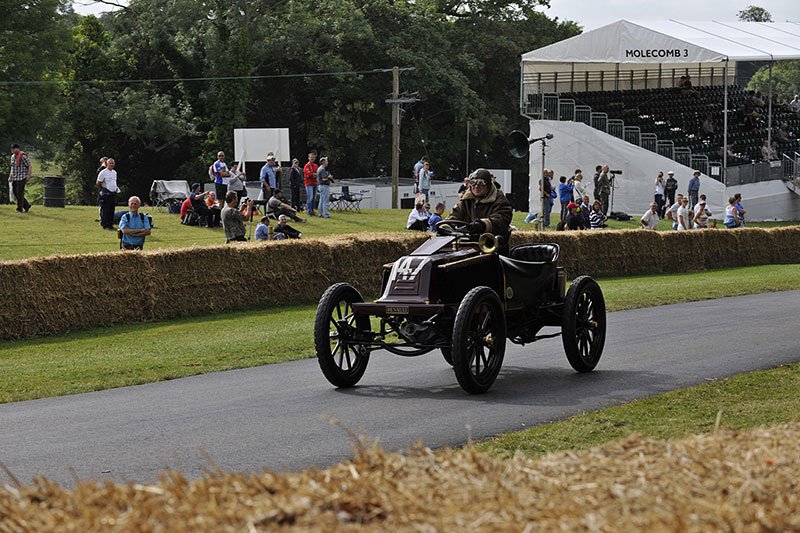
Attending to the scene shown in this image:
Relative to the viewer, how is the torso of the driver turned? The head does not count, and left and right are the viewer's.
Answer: facing the viewer and to the left of the viewer

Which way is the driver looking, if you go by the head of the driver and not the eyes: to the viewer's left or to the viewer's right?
to the viewer's left

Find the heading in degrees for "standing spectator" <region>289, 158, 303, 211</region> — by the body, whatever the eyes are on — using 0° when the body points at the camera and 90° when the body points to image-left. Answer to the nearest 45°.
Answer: approximately 315°

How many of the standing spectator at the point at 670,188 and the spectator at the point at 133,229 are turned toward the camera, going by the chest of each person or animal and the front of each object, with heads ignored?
2

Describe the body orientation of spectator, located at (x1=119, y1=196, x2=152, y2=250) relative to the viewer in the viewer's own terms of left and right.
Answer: facing the viewer

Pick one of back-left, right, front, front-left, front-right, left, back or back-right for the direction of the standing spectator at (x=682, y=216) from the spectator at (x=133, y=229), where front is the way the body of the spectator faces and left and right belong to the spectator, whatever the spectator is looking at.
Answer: back-left

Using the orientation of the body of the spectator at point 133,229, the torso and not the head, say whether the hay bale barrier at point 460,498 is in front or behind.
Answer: in front

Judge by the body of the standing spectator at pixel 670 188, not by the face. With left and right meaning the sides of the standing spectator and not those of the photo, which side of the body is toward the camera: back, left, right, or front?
front

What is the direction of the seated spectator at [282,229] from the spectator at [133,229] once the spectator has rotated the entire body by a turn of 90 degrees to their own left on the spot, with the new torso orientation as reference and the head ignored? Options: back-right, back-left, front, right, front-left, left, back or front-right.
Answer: front-left

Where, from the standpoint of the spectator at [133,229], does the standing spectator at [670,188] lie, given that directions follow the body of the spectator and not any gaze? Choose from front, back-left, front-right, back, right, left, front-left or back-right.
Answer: back-left

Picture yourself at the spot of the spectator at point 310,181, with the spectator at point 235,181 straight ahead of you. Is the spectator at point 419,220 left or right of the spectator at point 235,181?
left
